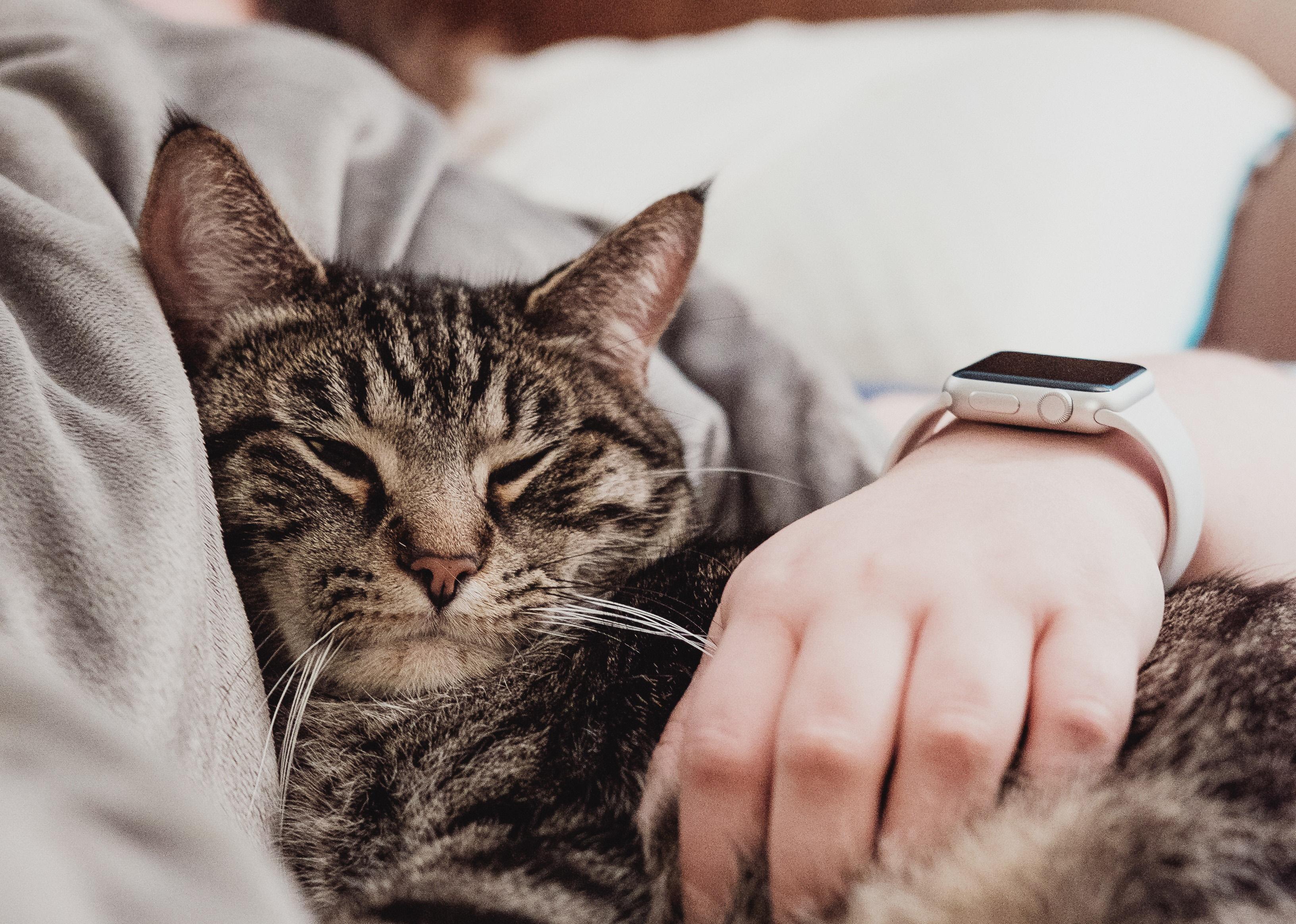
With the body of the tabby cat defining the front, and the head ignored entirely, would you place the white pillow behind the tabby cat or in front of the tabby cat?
behind
